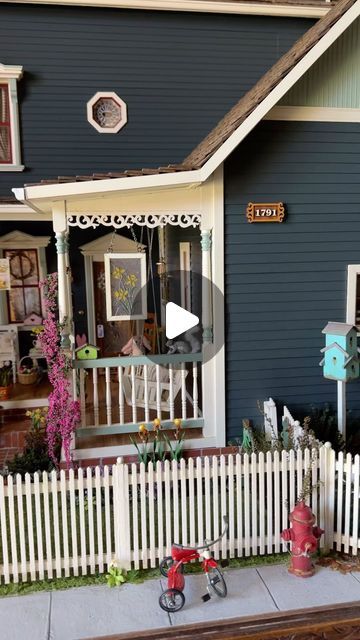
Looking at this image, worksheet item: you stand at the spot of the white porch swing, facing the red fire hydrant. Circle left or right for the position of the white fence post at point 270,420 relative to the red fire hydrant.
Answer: left

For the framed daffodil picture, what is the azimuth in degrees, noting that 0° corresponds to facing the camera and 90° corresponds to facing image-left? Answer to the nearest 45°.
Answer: approximately 0°

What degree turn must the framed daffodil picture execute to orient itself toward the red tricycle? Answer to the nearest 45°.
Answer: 0° — it already faces it

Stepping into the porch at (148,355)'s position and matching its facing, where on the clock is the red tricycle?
The red tricycle is roughly at 12 o'clock from the porch.
